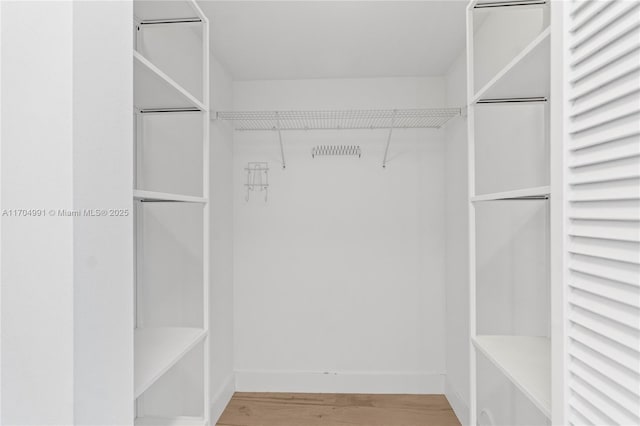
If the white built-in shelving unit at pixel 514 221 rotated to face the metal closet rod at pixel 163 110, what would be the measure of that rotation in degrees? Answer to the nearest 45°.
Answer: approximately 45° to its left

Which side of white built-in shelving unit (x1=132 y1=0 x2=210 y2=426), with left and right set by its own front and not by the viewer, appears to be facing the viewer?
right

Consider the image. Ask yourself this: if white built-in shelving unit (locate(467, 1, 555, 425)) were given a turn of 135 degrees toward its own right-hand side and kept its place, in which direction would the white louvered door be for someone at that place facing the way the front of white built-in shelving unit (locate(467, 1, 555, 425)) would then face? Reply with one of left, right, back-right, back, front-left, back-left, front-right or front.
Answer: back-right

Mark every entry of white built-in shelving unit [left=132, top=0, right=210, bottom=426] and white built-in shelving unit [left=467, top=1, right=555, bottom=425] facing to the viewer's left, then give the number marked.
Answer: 1

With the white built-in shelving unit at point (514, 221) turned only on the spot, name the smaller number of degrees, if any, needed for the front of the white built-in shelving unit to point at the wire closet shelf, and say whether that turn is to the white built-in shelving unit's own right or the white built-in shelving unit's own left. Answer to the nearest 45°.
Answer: approximately 45° to the white built-in shelving unit's own right

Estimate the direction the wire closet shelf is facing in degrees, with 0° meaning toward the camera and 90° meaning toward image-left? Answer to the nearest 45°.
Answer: approximately 0°

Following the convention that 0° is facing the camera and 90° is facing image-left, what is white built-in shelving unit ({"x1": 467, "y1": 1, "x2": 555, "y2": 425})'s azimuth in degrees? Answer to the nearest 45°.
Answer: approximately 90°

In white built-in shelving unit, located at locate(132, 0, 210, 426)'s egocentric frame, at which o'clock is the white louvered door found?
The white louvered door is roughly at 2 o'clock from the white built-in shelving unit.
